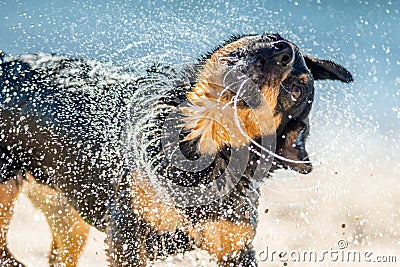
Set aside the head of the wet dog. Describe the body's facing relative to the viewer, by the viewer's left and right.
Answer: facing the viewer and to the right of the viewer
